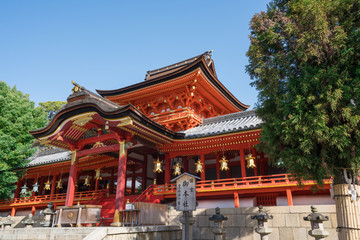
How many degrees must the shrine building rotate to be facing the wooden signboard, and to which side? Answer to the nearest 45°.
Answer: approximately 45° to its left

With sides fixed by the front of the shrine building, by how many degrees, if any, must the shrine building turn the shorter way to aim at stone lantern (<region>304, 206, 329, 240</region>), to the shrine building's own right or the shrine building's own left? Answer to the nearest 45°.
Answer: approximately 90° to the shrine building's own left

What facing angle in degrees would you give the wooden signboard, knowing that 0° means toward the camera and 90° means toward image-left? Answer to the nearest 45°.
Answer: approximately 0°

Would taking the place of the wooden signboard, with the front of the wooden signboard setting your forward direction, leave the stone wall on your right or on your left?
on your left

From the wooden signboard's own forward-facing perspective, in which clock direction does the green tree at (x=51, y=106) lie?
The green tree is roughly at 5 o'clock from the wooden signboard.

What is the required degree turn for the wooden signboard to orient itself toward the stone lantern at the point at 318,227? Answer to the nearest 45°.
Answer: approximately 90° to its left

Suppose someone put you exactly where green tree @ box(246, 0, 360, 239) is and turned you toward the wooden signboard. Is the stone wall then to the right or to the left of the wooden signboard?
right

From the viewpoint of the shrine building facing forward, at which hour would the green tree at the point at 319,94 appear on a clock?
The green tree is roughly at 10 o'clock from the shrine building.
